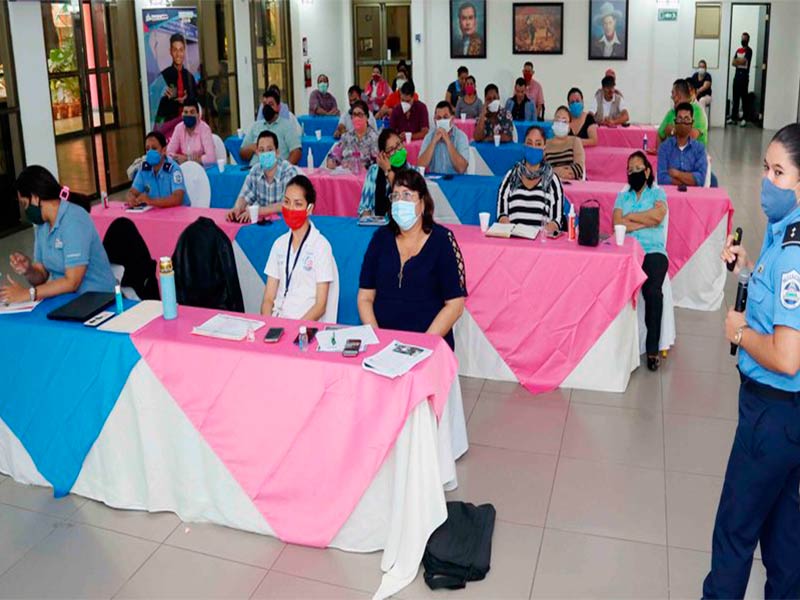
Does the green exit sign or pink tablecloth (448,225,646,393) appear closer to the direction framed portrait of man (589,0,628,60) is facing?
the pink tablecloth

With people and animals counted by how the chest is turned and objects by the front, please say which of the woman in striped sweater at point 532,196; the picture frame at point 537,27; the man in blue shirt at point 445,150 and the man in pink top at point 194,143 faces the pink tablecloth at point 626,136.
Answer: the picture frame

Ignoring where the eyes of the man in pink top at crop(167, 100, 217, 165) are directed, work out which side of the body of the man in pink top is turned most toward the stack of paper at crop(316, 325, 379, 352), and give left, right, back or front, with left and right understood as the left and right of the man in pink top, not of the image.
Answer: front

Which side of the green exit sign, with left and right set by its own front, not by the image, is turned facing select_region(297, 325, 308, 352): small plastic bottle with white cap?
front

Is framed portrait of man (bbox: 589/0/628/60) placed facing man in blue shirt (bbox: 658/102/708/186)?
yes

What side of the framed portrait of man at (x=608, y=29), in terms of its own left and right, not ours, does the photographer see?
front

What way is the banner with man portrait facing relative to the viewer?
toward the camera

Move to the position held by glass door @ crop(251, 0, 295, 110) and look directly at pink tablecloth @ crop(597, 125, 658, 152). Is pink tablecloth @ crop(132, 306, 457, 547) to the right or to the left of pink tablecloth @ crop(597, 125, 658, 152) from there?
right

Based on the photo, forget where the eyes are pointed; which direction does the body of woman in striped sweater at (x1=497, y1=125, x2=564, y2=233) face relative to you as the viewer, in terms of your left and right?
facing the viewer

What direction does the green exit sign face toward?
toward the camera

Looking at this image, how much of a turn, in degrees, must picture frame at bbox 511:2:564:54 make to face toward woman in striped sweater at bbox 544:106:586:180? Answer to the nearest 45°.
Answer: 0° — it already faces them

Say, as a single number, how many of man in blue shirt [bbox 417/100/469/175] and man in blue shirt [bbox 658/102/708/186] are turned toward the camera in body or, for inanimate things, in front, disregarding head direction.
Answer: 2

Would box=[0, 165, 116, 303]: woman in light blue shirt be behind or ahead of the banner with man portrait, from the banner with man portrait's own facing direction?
ahead

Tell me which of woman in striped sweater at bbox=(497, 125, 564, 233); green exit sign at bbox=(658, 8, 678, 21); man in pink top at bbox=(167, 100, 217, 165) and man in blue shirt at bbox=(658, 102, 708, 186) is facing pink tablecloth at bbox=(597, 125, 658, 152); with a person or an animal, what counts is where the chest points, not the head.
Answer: the green exit sign

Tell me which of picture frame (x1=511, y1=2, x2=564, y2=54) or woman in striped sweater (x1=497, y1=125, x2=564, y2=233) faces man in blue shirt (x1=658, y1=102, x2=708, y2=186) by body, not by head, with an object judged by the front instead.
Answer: the picture frame

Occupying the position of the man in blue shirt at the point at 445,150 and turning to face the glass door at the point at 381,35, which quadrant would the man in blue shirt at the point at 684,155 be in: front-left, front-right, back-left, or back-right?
back-right

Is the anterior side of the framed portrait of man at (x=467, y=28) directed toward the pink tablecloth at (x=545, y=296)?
yes
